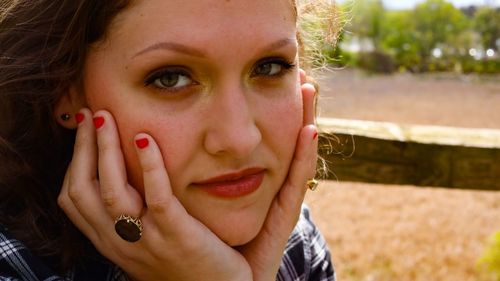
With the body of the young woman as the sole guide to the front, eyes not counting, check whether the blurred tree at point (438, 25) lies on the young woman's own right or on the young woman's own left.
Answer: on the young woman's own left

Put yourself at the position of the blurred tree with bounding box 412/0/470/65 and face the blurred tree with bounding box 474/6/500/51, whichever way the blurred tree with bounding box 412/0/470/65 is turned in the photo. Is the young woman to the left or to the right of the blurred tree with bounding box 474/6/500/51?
right

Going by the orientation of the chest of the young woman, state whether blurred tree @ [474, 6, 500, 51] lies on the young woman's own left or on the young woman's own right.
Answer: on the young woman's own left

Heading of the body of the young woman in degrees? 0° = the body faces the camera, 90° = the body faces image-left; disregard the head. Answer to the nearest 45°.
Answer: approximately 315°
